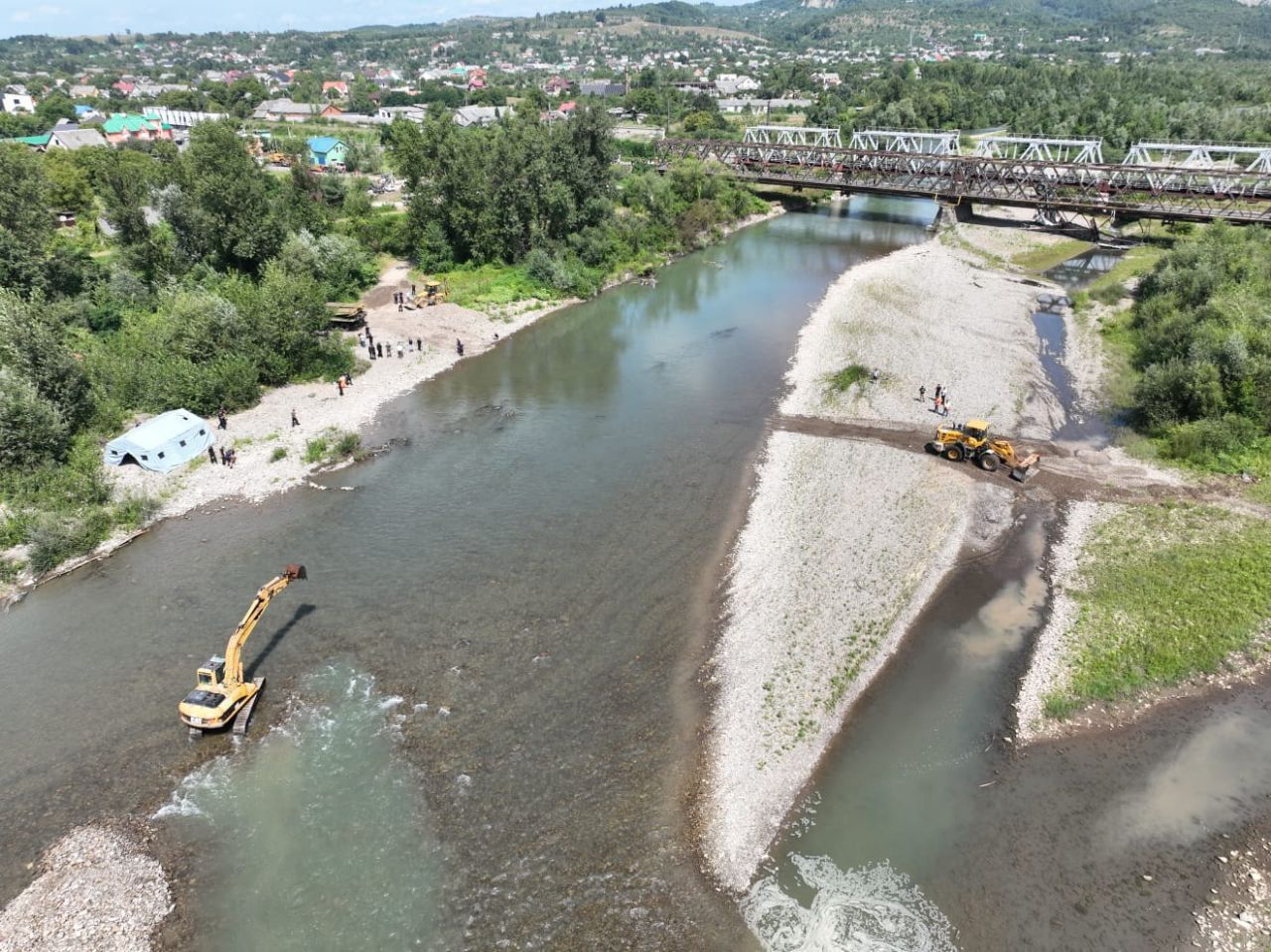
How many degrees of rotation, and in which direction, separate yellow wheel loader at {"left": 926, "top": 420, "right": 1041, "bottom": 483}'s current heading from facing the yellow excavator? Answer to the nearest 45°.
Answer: approximately 90° to its right

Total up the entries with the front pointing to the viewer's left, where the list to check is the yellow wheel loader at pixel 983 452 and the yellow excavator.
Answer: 0

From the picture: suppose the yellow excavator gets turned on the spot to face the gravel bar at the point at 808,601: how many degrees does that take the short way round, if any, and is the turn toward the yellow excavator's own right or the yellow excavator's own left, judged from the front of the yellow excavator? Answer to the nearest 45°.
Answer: approximately 45° to the yellow excavator's own right

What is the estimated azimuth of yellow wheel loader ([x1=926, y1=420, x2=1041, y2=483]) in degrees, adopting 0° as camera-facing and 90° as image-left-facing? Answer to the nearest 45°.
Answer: approximately 315°

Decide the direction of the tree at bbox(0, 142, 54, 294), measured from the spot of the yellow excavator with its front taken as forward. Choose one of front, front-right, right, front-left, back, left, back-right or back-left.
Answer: front-left

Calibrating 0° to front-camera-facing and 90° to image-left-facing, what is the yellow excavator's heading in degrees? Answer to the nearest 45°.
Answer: approximately 225°

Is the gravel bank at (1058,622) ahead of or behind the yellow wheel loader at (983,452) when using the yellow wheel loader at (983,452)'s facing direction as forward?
ahead
